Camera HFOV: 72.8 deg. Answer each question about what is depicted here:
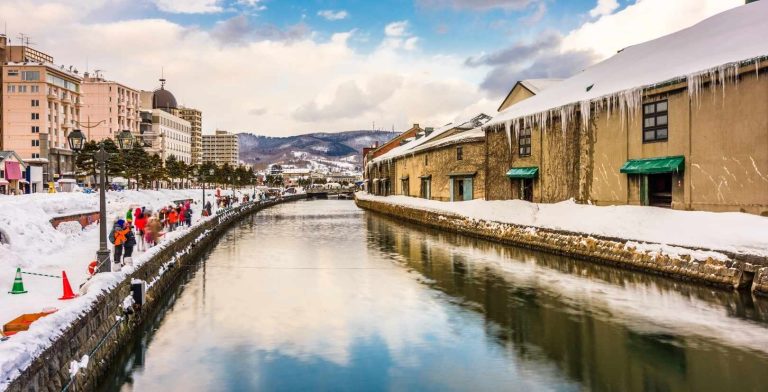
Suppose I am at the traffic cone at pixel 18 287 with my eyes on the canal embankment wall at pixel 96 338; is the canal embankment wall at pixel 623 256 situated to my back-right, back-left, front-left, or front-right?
front-left

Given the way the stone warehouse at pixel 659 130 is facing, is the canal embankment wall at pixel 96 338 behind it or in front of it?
in front

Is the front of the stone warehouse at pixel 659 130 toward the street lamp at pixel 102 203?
yes

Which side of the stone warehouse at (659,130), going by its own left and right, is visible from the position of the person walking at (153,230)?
front

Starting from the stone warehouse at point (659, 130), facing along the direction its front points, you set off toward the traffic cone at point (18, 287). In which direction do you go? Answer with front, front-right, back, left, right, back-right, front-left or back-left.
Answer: front

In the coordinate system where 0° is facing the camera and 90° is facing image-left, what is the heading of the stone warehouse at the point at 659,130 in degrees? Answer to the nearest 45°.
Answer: approximately 45°

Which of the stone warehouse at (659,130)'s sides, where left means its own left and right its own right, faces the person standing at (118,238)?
front
